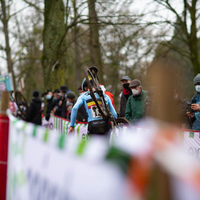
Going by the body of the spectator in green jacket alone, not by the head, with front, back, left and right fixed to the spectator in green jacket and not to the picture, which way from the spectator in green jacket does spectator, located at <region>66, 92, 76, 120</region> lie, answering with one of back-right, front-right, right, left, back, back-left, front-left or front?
right

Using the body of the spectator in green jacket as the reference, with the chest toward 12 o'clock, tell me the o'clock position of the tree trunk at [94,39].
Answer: The tree trunk is roughly at 4 o'clock from the spectator in green jacket.

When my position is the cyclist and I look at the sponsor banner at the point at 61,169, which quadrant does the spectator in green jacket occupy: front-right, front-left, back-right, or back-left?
back-left

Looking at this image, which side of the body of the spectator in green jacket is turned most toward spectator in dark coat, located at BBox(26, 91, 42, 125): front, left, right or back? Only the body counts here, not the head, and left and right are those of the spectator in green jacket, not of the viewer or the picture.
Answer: right
